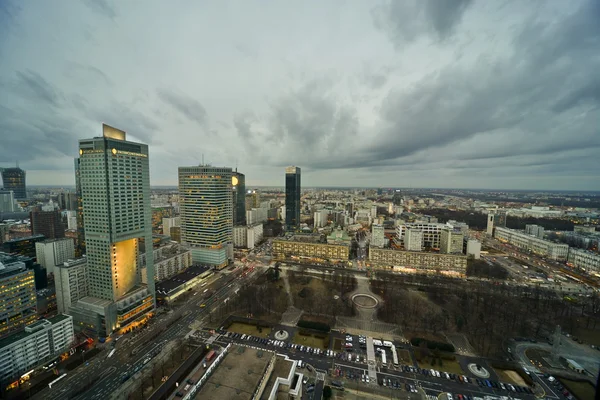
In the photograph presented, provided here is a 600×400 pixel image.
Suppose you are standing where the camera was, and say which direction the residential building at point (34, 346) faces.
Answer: facing the viewer and to the right of the viewer

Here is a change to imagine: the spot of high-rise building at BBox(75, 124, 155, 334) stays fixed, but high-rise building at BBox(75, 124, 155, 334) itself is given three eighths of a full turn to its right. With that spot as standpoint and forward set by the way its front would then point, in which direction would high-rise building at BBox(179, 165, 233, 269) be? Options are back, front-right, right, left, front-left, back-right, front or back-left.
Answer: back-right

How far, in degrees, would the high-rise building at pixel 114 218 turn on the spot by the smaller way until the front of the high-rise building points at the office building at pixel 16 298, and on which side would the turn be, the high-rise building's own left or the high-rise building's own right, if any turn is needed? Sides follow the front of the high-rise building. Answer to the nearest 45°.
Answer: approximately 135° to the high-rise building's own right

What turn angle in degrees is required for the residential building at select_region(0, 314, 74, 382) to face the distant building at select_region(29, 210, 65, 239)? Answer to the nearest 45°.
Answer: approximately 135° to its left

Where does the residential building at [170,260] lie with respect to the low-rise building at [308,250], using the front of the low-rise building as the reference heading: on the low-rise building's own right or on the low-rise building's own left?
on the low-rise building's own right

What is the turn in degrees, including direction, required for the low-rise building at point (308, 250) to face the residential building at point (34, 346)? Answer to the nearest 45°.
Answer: approximately 45° to its right

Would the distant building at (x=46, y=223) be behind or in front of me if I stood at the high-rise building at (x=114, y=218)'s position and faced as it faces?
behind

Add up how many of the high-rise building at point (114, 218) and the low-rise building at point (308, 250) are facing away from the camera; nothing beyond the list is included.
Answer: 0

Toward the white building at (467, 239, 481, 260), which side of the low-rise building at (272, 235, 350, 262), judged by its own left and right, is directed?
left

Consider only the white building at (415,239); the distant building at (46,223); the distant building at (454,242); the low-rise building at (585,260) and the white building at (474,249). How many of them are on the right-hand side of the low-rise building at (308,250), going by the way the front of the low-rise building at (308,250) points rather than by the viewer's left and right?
1

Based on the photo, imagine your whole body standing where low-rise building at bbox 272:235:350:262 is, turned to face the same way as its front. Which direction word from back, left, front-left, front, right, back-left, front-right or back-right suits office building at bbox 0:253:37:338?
front-right
